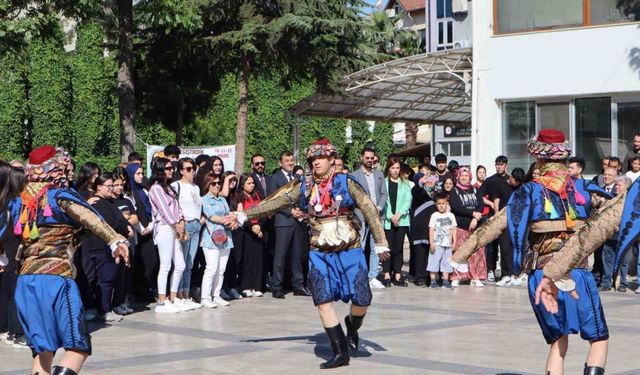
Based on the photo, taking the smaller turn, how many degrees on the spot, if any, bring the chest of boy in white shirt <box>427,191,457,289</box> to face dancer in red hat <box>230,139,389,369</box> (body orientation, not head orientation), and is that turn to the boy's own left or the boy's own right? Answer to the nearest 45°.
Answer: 0° — they already face them

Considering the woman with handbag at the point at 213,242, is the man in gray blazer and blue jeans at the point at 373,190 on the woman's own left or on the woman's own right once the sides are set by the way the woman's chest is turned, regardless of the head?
on the woman's own left

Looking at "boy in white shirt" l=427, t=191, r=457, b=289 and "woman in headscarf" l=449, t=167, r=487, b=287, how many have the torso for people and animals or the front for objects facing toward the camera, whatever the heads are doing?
2

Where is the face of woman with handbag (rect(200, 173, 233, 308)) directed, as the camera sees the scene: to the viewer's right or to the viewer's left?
to the viewer's right

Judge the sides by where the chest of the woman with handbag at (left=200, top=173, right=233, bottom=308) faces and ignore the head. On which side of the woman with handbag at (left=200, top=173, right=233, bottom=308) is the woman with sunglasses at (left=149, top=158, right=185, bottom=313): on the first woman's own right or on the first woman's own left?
on the first woman's own right

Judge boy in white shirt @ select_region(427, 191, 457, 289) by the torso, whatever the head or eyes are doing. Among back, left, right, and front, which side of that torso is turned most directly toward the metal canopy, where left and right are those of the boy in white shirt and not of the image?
back

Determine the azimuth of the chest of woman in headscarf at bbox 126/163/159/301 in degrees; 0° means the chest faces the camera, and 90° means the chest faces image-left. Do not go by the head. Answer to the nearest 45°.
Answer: approximately 315°

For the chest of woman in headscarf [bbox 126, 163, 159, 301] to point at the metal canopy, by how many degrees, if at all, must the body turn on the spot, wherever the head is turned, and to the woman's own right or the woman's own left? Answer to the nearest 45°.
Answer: approximately 90° to the woman's own left
